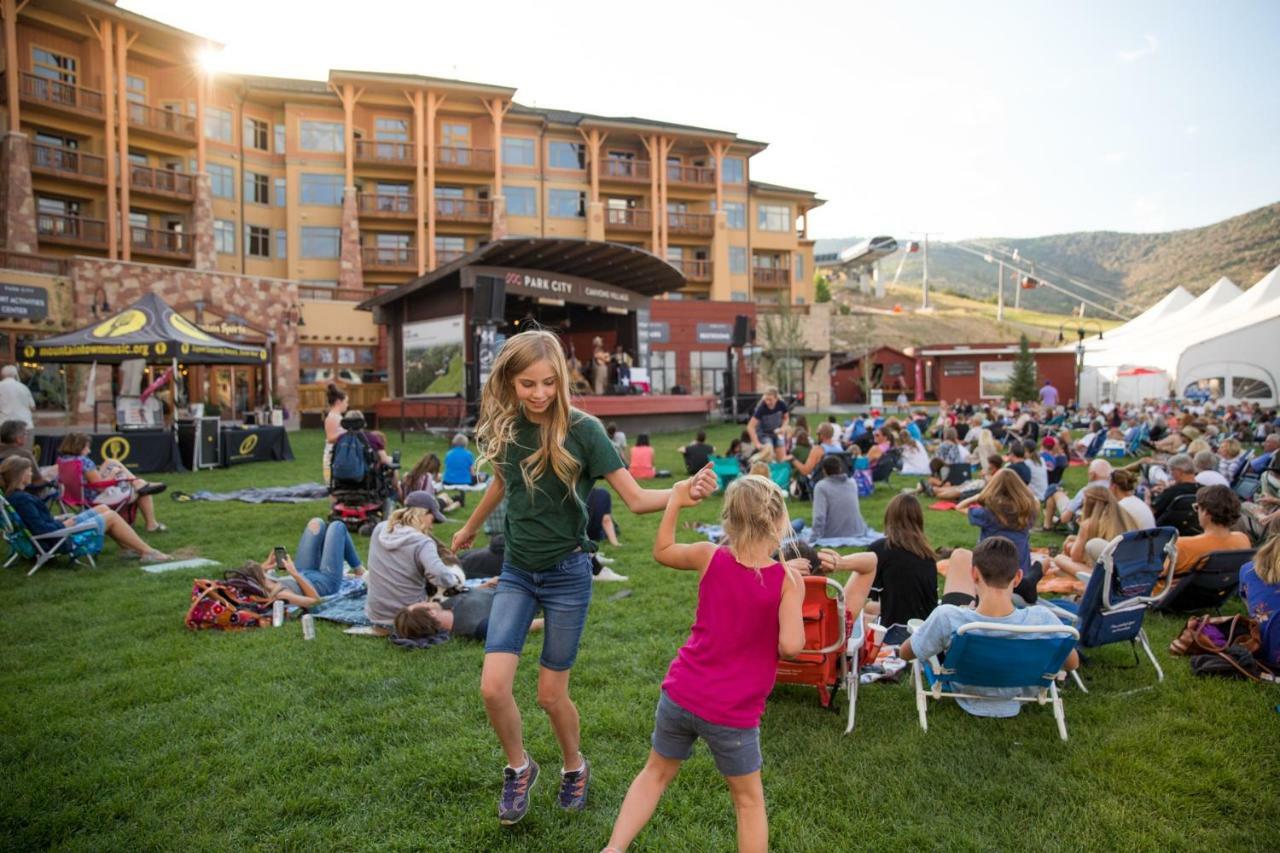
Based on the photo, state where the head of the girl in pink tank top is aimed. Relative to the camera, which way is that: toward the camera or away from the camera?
away from the camera

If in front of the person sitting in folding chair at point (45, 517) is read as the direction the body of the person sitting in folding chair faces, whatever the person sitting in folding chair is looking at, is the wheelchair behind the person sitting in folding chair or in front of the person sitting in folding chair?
in front

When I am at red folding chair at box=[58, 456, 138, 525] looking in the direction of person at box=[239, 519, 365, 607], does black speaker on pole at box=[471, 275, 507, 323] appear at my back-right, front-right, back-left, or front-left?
back-left

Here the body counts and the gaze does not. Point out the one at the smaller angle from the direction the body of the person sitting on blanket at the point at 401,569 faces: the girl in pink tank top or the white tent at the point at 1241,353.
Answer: the white tent

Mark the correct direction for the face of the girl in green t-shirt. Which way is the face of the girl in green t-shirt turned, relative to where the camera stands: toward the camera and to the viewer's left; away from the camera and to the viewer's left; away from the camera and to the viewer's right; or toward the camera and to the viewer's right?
toward the camera and to the viewer's right

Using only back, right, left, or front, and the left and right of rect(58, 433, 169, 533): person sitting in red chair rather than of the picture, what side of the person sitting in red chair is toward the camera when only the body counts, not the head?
right

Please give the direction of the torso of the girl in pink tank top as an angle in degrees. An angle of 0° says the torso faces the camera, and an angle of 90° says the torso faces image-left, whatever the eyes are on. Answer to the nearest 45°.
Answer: approximately 180°

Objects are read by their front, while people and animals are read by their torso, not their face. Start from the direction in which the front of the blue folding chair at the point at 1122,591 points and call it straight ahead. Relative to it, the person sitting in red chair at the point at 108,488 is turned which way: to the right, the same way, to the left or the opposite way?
to the right

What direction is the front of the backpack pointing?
toward the camera

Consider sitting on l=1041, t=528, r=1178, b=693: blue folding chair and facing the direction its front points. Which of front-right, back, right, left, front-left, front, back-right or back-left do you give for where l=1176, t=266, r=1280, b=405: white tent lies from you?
front-right

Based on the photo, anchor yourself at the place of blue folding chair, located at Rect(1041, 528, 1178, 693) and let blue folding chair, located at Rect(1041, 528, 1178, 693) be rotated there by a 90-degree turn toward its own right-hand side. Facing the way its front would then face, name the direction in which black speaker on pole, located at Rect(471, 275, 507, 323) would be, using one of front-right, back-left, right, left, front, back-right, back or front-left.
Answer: left

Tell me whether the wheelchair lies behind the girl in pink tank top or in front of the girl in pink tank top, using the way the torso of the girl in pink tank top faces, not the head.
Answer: in front

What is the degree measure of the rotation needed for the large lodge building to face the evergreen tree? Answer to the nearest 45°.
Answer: approximately 45° to its left
